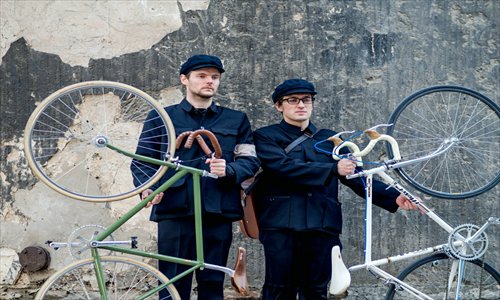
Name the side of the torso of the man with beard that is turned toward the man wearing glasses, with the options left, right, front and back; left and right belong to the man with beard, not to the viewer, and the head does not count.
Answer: left

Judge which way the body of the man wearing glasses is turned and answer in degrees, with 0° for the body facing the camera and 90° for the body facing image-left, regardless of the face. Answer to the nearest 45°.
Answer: approximately 315°

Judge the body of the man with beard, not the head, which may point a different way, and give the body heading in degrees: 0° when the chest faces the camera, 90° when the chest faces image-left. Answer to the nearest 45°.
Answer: approximately 0°

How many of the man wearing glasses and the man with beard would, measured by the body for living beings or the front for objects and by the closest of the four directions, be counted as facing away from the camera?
0

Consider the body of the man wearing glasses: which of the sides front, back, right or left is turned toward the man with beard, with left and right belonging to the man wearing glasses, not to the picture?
right
